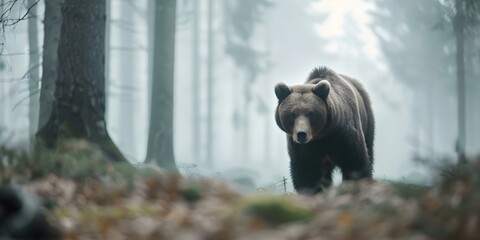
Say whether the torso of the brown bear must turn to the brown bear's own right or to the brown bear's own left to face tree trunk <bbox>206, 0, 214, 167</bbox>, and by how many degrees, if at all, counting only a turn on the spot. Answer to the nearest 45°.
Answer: approximately 135° to the brown bear's own right

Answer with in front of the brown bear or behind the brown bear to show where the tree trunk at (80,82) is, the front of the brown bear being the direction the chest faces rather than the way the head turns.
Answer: in front

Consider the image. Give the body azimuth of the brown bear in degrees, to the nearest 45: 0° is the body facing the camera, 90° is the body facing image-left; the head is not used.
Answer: approximately 45°

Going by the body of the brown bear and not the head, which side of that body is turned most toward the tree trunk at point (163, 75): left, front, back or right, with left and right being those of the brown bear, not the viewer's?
right

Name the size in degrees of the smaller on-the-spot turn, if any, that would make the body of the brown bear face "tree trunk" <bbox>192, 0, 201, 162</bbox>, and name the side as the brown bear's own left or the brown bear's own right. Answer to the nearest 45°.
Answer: approximately 135° to the brown bear's own right
